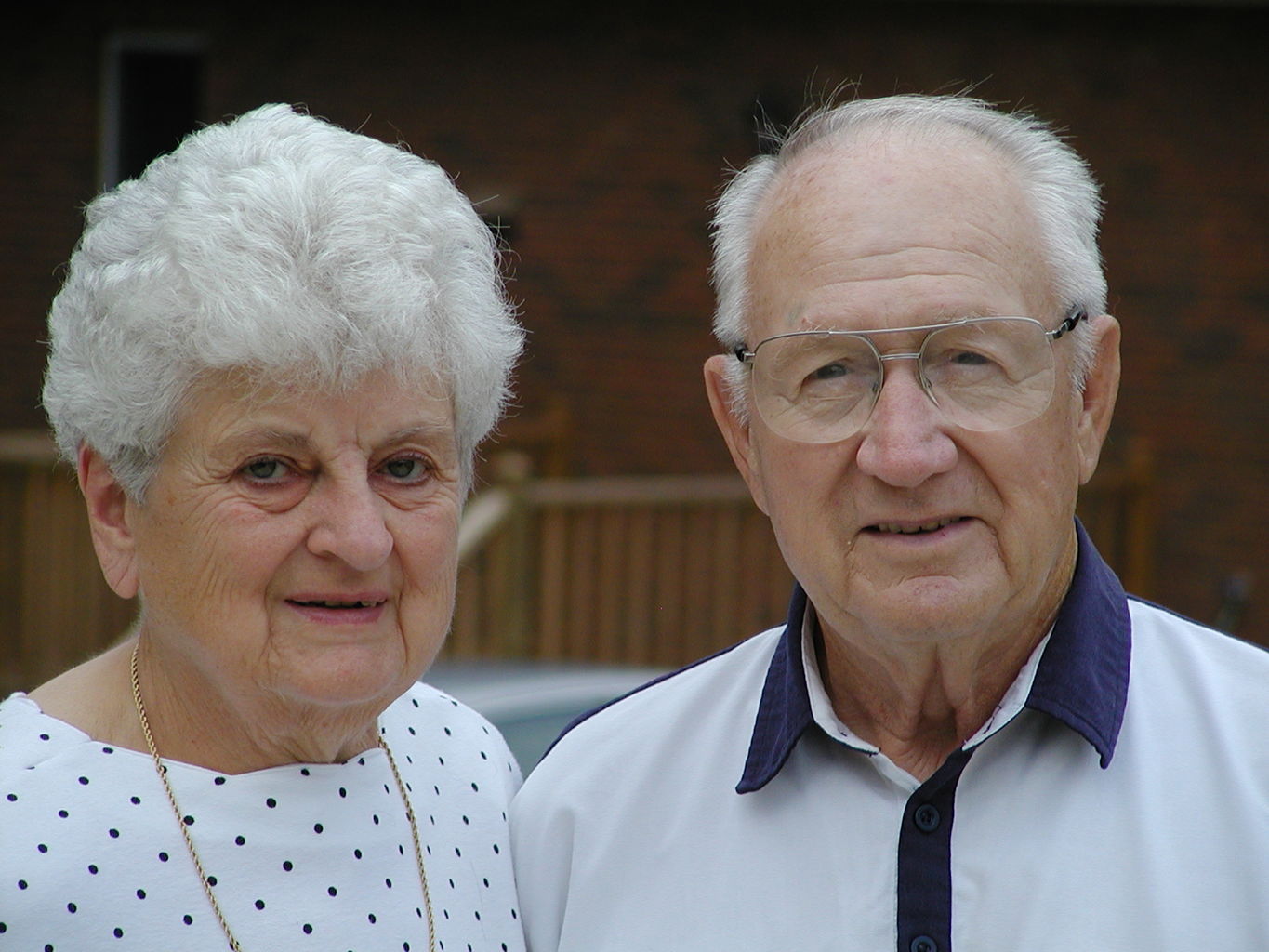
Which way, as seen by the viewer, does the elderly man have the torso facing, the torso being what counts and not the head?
toward the camera

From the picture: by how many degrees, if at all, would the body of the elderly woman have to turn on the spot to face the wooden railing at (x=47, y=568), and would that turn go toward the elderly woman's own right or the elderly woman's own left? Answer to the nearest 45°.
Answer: approximately 135° to the elderly woman's own left

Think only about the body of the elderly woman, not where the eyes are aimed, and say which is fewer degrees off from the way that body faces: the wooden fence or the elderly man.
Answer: the elderly man

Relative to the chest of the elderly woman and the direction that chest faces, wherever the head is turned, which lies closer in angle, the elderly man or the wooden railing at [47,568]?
the elderly man

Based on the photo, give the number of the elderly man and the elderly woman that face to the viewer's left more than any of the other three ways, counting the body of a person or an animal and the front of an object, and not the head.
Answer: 0

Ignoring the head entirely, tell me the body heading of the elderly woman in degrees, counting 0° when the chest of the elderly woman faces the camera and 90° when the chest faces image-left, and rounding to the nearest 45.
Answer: approximately 315°

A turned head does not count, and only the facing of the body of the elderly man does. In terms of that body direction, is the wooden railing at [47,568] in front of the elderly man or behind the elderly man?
behind

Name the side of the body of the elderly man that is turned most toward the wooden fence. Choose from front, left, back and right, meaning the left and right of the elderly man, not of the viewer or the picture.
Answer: back

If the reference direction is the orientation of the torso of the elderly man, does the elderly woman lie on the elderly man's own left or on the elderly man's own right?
on the elderly man's own right

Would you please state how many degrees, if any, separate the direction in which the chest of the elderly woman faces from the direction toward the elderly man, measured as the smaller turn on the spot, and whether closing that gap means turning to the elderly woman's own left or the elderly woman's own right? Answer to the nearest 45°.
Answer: approximately 45° to the elderly woman's own left

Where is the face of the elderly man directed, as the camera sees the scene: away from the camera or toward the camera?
toward the camera

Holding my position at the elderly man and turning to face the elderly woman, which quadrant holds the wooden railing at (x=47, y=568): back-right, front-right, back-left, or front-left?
front-right
